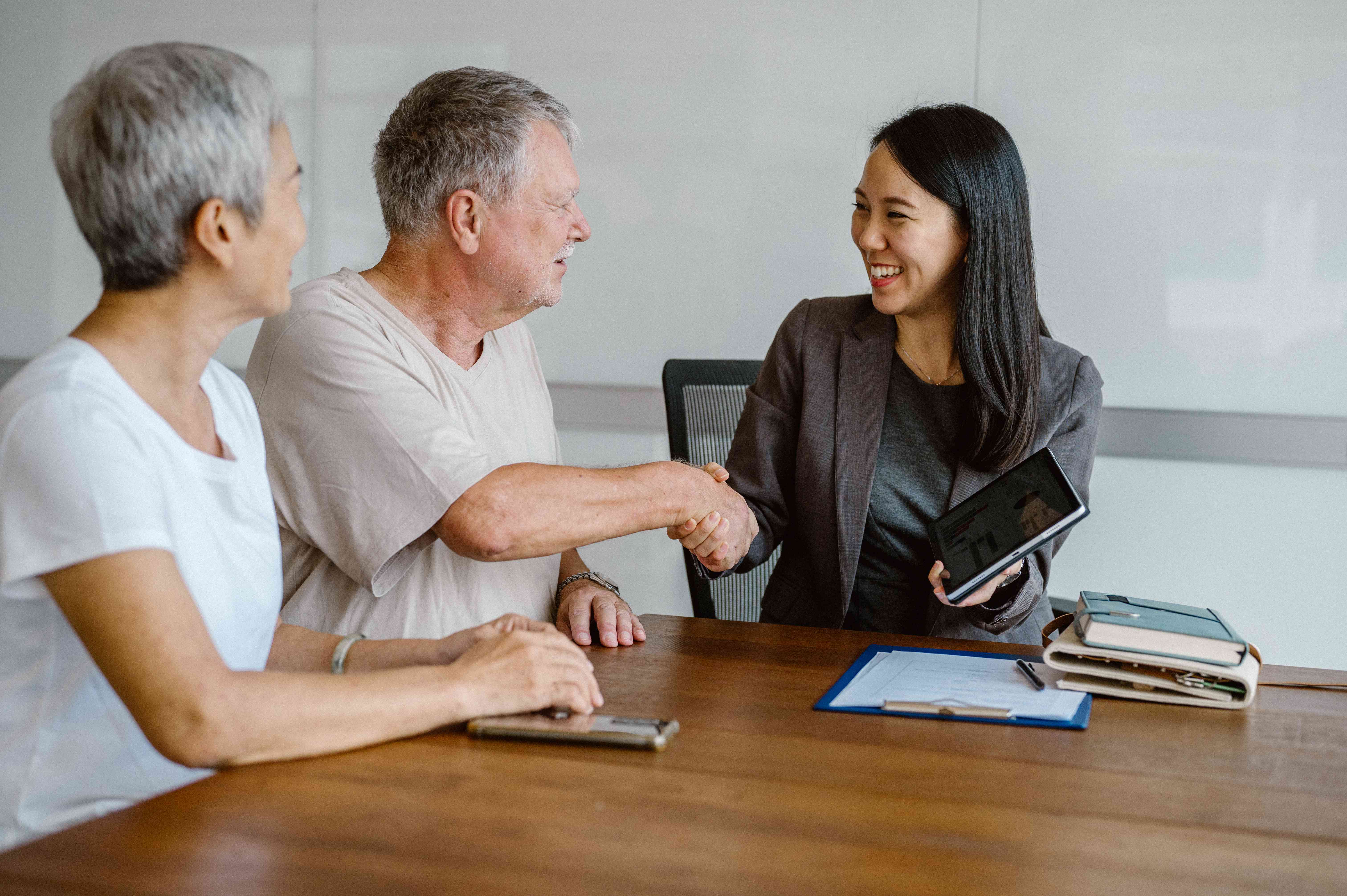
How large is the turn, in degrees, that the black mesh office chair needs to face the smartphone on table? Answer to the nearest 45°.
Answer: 0° — it already faces it

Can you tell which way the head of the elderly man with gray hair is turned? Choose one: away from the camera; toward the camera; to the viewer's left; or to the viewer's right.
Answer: to the viewer's right

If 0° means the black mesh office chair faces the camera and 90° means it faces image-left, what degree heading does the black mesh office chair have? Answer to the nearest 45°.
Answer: approximately 0°

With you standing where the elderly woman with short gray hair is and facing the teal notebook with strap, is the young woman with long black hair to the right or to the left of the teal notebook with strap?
left
